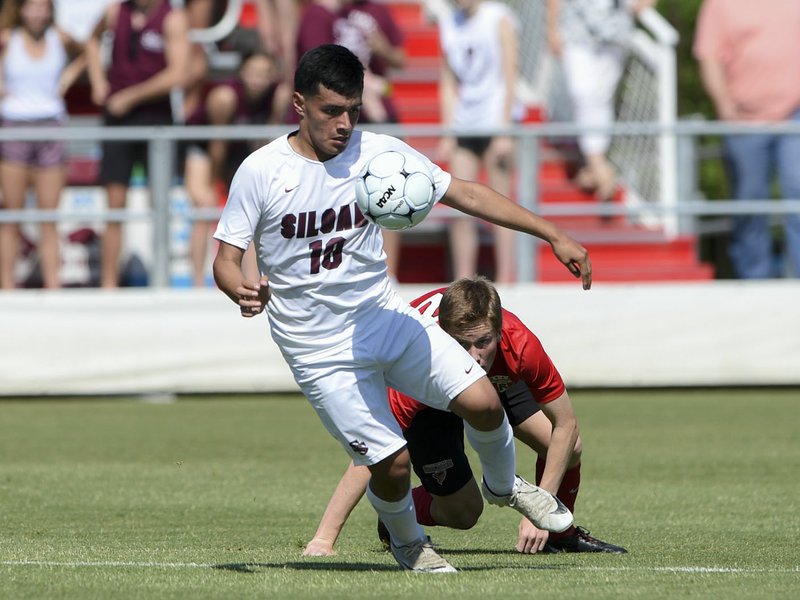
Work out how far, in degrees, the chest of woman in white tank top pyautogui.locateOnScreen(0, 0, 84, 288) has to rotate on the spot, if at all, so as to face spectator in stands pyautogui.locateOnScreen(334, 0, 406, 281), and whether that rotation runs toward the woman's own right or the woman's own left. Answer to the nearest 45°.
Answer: approximately 90° to the woman's own left

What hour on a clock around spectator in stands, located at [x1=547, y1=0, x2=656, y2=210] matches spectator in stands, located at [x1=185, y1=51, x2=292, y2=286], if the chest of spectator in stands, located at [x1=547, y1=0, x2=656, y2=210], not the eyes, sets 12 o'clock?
spectator in stands, located at [x1=185, y1=51, x2=292, y2=286] is roughly at 2 o'clock from spectator in stands, located at [x1=547, y1=0, x2=656, y2=210].

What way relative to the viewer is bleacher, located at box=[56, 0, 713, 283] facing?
toward the camera

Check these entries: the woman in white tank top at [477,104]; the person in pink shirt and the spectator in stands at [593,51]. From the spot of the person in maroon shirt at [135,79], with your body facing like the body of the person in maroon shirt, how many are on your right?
0

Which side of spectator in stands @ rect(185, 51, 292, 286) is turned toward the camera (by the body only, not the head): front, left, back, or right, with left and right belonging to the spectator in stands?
front

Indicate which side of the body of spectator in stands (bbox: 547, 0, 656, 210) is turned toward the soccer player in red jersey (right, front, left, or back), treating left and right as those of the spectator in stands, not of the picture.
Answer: front

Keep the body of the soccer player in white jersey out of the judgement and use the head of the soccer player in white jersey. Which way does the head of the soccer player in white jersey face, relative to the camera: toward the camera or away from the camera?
toward the camera

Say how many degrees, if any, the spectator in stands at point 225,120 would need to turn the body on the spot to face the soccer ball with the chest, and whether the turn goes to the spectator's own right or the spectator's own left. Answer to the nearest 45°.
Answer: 0° — they already face it

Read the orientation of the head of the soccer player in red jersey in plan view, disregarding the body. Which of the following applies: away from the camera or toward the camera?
toward the camera

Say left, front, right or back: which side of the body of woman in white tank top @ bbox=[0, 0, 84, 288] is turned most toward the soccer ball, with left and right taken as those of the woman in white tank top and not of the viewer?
front

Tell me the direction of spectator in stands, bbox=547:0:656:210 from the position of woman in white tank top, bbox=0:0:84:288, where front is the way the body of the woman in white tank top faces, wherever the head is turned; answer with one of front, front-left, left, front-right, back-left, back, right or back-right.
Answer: left

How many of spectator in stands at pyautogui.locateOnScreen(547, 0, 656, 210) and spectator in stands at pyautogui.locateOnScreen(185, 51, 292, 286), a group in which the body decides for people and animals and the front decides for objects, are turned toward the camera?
2

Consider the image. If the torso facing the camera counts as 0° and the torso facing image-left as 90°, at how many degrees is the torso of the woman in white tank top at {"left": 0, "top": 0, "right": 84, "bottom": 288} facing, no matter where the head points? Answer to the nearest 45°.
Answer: approximately 0°

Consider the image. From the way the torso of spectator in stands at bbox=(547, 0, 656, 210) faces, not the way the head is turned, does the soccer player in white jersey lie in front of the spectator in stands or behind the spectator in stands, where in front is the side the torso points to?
in front

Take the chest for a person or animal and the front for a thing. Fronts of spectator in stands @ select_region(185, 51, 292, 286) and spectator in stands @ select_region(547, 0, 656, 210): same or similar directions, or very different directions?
same or similar directions

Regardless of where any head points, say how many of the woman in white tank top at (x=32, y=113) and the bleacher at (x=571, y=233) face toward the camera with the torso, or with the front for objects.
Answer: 2

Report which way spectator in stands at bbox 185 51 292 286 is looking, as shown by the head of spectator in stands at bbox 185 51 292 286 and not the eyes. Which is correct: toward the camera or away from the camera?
toward the camera

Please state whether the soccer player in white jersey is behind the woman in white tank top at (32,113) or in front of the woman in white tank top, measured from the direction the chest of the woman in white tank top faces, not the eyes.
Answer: in front

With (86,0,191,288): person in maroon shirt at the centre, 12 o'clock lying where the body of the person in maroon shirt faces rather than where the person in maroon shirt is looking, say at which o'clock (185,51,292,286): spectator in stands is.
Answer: The spectator in stands is roughly at 8 o'clock from the person in maroon shirt.

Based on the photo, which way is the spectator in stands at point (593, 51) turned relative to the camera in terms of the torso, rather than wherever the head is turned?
toward the camera
